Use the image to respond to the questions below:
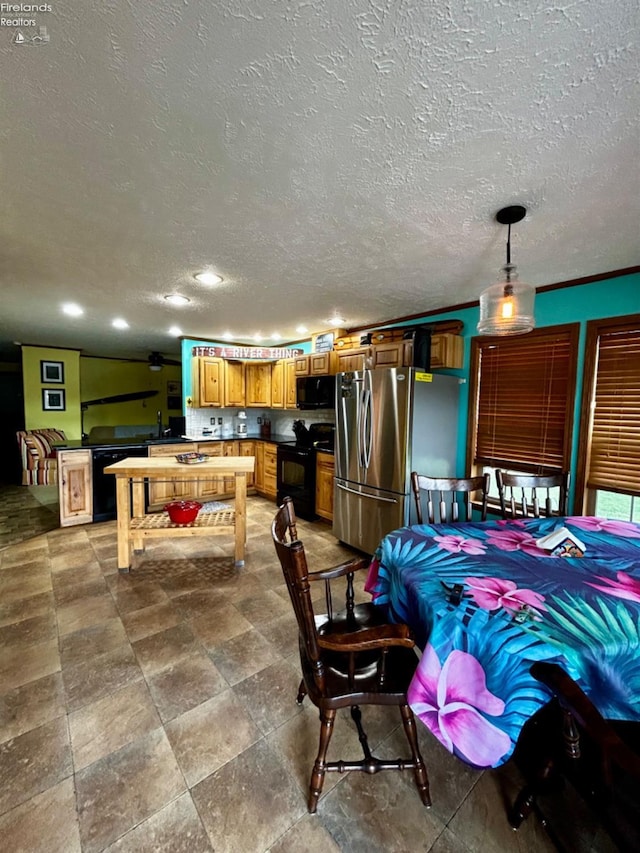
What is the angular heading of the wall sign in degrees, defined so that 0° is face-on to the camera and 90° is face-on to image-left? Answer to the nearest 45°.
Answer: approximately 0°

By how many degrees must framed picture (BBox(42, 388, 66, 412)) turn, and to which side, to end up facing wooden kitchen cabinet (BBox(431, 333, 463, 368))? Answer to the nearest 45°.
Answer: approximately 45° to its left

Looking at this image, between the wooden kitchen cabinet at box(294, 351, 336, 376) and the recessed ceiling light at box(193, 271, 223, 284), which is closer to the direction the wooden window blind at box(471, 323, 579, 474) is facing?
the recessed ceiling light

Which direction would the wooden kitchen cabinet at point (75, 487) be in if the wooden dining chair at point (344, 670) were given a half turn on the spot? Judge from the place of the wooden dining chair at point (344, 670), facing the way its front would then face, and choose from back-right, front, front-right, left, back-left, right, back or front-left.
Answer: front-right

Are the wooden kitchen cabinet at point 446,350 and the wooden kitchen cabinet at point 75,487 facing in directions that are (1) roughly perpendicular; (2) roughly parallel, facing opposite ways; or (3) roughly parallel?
roughly perpendicular

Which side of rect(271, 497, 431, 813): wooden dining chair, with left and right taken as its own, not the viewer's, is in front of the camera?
right

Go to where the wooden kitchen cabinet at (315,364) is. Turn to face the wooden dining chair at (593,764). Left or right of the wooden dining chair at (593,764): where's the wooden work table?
right
